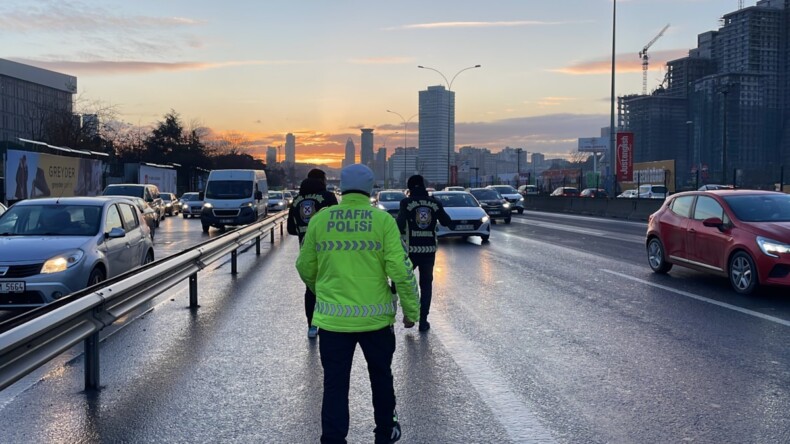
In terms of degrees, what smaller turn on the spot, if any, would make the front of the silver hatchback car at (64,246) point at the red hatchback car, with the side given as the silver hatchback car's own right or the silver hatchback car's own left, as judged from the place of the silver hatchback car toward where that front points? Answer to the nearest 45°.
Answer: approximately 135° to the silver hatchback car's own left

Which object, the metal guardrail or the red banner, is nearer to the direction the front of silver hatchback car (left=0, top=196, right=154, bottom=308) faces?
the metal guardrail

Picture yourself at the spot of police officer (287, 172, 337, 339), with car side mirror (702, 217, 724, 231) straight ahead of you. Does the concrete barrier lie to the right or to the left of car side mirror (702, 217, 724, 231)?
left

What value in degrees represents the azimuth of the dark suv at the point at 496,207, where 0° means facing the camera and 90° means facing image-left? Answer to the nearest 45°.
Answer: approximately 315°

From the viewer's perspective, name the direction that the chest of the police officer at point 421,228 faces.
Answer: away from the camera

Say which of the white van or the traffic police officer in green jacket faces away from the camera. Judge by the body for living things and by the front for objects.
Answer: the traffic police officer in green jacket

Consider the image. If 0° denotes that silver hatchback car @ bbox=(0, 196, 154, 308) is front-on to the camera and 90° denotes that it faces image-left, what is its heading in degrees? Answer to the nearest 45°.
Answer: approximately 45°

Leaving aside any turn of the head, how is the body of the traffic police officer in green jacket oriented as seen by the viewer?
away from the camera
